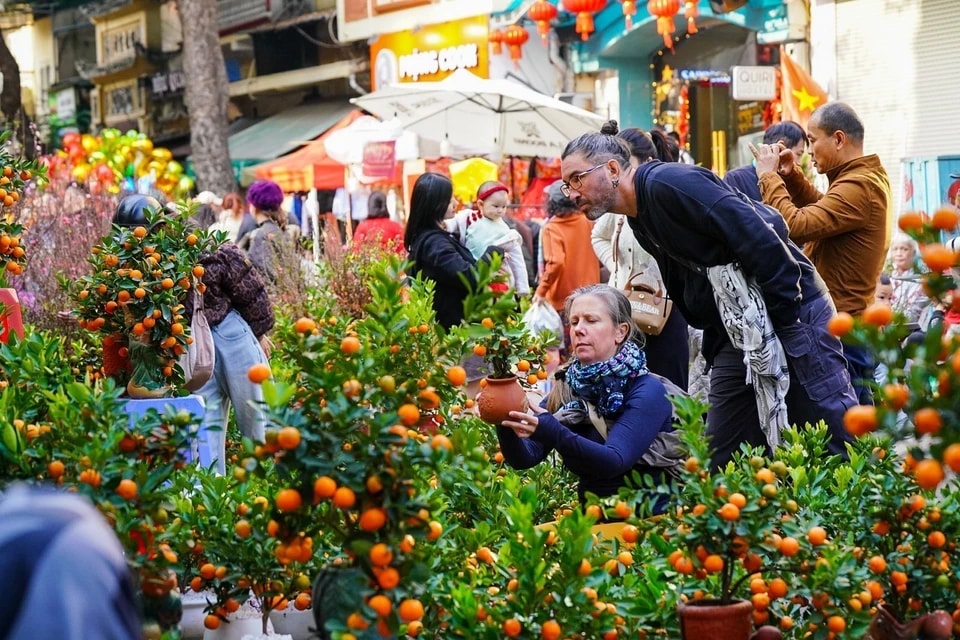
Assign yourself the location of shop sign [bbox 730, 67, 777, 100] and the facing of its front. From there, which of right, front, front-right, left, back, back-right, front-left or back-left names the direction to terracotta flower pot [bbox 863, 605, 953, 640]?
front

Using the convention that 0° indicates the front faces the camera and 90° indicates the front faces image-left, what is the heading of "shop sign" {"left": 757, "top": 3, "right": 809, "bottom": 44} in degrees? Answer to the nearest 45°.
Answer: approximately 45°

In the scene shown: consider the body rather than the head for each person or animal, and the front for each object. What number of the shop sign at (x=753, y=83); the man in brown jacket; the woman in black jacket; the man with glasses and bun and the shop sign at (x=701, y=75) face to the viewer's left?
2

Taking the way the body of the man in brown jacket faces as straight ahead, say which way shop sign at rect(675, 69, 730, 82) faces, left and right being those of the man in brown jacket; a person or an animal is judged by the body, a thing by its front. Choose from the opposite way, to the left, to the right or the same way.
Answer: to the left

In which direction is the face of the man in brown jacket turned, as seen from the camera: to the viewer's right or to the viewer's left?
to the viewer's left

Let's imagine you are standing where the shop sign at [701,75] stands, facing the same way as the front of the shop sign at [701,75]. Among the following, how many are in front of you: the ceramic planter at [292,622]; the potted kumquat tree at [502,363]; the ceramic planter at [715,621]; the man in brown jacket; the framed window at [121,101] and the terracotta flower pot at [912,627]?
5

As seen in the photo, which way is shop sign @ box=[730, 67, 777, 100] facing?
toward the camera

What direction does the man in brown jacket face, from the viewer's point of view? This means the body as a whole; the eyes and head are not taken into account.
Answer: to the viewer's left

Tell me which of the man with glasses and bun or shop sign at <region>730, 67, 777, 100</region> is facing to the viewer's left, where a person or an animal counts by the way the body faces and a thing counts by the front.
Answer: the man with glasses and bun

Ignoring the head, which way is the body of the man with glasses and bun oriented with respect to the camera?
to the viewer's left

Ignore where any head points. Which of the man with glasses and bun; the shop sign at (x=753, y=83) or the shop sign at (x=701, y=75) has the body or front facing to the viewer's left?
the man with glasses and bun

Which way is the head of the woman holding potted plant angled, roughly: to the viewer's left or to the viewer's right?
to the viewer's left

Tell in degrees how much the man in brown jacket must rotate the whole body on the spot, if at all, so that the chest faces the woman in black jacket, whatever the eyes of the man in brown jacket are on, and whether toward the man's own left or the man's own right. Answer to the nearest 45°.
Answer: approximately 45° to the man's own right
